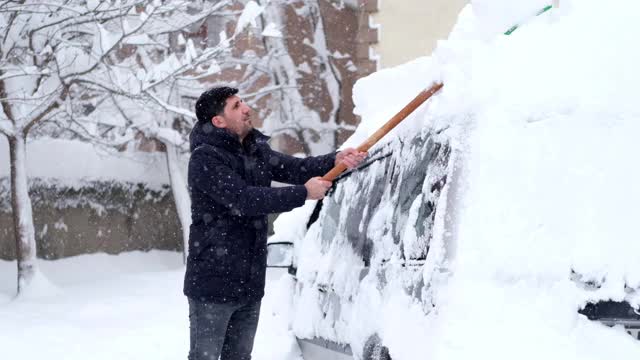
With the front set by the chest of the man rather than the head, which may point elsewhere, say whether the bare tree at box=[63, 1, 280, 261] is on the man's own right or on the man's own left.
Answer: on the man's own left

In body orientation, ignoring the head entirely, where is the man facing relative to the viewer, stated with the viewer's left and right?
facing to the right of the viewer

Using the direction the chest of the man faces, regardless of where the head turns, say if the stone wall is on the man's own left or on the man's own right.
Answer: on the man's own left

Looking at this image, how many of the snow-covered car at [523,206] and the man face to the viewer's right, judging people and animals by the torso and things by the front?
1

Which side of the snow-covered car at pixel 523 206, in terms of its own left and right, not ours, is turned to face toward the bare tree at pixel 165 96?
front

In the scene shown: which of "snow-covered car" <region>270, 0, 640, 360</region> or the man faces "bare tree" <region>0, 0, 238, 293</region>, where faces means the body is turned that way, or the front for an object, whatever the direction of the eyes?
the snow-covered car

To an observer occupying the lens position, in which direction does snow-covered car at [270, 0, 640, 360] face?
facing away from the viewer and to the left of the viewer

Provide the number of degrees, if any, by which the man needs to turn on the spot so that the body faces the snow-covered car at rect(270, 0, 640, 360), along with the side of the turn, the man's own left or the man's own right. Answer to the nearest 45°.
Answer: approximately 45° to the man's own right

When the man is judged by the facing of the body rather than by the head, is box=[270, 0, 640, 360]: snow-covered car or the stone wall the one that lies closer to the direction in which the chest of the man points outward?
the snow-covered car

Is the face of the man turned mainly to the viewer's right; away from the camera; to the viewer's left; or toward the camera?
to the viewer's right

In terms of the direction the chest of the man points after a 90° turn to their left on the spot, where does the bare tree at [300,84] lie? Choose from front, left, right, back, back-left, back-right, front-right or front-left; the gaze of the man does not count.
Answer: front

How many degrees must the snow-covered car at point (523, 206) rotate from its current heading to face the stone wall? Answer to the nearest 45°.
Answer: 0° — it already faces it
